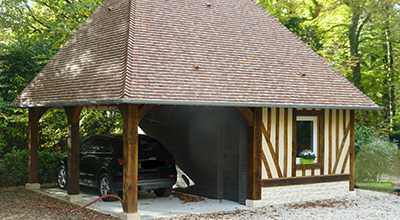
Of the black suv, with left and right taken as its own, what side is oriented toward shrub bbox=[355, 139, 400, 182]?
right

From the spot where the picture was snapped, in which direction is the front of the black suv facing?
facing away from the viewer and to the left of the viewer

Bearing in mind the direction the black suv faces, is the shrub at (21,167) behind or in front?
in front
